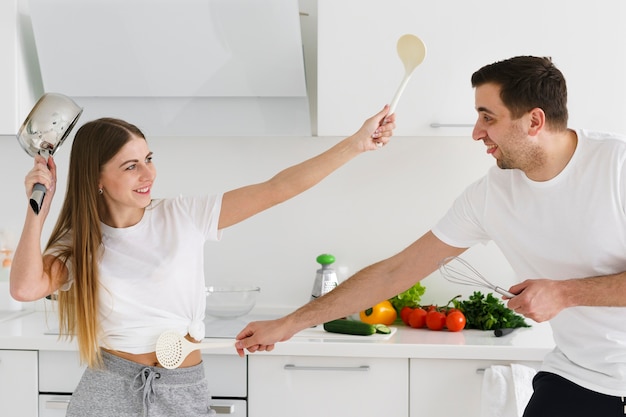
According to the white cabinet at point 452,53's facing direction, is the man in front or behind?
in front

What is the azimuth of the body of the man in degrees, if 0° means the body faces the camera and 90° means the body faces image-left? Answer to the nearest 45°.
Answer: approximately 45°

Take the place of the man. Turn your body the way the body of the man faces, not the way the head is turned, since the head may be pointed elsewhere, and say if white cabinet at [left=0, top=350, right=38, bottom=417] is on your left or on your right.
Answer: on your right

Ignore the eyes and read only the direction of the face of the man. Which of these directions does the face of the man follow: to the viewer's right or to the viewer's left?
to the viewer's left

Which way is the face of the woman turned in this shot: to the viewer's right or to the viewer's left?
to the viewer's right

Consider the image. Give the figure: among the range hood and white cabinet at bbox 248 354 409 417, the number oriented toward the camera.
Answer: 2

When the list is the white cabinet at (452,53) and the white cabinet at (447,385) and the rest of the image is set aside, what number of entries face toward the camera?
2
